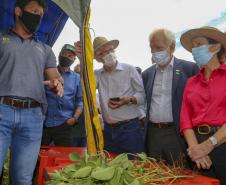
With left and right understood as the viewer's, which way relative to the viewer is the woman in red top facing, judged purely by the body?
facing the viewer and to the left of the viewer

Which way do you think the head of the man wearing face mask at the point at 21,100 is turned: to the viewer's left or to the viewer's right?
to the viewer's right

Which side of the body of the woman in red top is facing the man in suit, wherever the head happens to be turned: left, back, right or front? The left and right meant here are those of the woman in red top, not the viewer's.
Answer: right

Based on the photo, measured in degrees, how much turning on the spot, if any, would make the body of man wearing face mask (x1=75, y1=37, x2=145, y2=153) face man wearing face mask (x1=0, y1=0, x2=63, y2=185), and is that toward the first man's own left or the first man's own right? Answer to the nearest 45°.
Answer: approximately 45° to the first man's own right

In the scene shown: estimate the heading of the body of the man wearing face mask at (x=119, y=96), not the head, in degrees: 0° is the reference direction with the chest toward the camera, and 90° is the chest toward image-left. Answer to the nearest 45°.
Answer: approximately 0°

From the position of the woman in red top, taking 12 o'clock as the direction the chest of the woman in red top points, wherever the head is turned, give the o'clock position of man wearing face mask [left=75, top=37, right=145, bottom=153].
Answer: The man wearing face mask is roughly at 3 o'clock from the woman in red top.

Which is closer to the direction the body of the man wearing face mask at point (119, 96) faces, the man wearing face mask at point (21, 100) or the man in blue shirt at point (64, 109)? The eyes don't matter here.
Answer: the man wearing face mask

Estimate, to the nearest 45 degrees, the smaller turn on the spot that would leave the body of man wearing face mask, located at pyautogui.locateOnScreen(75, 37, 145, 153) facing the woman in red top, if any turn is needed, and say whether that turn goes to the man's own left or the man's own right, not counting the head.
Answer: approximately 45° to the man's own left

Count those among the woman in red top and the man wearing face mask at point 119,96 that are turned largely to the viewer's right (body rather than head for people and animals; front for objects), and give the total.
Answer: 0

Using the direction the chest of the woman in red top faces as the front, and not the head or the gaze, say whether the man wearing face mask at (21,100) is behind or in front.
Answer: in front

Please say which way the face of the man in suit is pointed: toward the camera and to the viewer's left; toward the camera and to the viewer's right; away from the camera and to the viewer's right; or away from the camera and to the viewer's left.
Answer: toward the camera and to the viewer's left

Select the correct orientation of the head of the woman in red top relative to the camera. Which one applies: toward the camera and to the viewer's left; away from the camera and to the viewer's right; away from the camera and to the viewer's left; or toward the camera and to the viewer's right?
toward the camera and to the viewer's left
